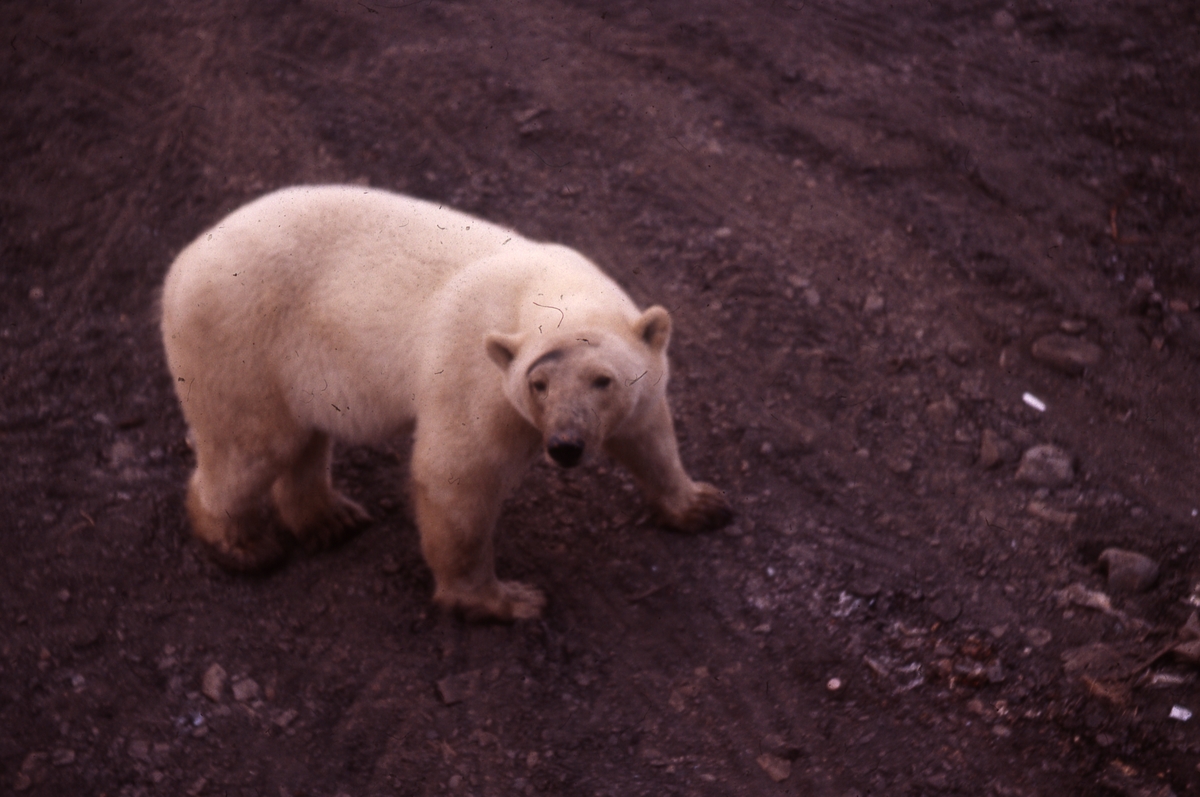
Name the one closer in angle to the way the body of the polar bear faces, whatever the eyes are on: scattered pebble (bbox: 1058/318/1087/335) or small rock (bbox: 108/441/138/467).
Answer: the scattered pebble

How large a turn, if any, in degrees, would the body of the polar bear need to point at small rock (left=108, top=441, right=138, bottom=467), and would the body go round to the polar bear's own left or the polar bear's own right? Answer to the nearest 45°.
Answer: approximately 180°

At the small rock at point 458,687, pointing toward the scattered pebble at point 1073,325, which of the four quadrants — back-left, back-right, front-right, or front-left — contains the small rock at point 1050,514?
front-right

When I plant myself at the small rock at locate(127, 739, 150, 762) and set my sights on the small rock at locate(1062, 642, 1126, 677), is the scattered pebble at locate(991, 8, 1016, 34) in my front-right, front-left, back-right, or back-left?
front-left

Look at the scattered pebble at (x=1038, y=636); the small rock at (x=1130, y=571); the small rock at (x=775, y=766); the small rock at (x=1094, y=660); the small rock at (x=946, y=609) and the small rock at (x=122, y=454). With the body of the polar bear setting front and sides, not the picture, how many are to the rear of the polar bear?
1

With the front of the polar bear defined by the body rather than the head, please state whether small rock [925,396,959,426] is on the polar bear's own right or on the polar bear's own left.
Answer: on the polar bear's own left

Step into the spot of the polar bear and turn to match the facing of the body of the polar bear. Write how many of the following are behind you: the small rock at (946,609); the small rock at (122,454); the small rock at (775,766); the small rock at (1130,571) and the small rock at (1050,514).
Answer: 1

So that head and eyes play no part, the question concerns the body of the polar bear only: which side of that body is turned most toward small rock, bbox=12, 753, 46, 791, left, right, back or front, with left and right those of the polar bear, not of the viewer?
right

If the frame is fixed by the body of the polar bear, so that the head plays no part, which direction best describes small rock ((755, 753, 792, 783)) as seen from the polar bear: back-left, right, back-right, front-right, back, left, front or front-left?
front

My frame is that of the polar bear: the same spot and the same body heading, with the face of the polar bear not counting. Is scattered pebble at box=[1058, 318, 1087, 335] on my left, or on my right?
on my left

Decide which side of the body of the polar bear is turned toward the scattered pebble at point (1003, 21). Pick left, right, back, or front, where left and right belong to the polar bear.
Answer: left

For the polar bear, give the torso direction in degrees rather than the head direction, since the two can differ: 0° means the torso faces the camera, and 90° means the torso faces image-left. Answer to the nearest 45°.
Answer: approximately 315°
